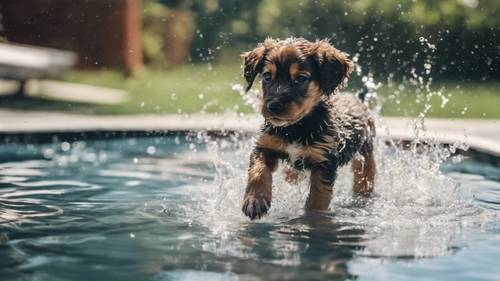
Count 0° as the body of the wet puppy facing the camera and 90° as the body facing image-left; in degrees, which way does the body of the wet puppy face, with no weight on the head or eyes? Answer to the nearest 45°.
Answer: approximately 45°
